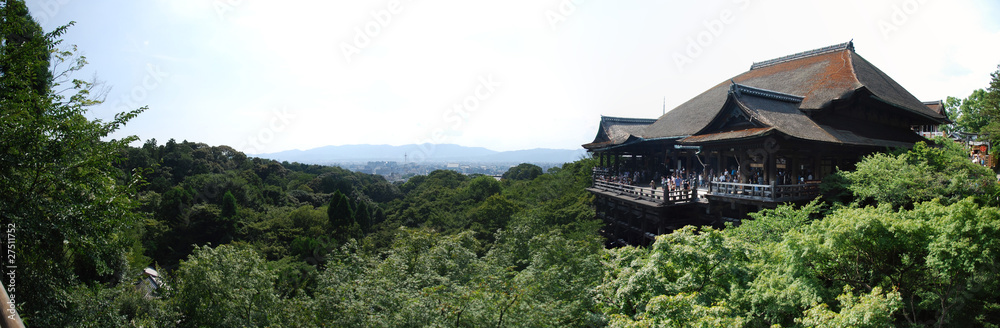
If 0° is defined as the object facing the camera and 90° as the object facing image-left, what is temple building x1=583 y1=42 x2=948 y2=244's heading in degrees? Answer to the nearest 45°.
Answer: approximately 45°

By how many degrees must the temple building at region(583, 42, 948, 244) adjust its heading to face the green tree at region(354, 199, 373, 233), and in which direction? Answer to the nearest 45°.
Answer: approximately 45° to its right

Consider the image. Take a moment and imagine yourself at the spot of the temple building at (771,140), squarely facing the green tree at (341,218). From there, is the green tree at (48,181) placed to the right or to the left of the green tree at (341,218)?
left

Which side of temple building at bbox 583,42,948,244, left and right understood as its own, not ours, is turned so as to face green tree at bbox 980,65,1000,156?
back

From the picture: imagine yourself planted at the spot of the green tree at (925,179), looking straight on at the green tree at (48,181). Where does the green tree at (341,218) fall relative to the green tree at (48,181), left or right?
right

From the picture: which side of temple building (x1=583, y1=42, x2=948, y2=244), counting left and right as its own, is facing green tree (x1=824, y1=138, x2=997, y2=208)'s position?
left

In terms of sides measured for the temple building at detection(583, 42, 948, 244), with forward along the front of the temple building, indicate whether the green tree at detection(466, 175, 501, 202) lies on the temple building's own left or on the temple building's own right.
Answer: on the temple building's own right
